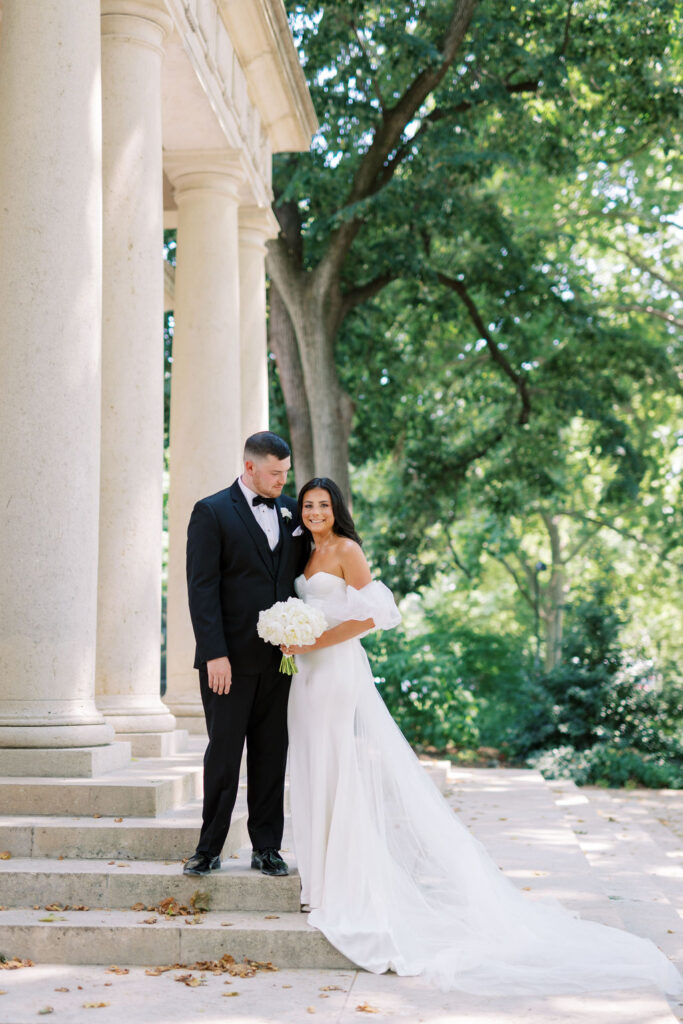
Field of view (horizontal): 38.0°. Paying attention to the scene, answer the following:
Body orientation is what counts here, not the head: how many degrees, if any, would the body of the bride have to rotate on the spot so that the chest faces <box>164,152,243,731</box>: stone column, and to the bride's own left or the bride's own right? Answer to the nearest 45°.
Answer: approximately 90° to the bride's own right

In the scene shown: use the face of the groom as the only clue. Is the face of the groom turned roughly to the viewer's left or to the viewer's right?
to the viewer's right

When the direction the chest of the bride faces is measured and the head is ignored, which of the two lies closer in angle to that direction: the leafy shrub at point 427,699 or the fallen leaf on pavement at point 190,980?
the fallen leaf on pavement

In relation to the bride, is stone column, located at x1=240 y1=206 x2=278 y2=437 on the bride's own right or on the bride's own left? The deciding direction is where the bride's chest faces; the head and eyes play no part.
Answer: on the bride's own right

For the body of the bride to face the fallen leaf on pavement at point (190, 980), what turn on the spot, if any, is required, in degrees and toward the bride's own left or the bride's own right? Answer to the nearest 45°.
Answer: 0° — they already face it
